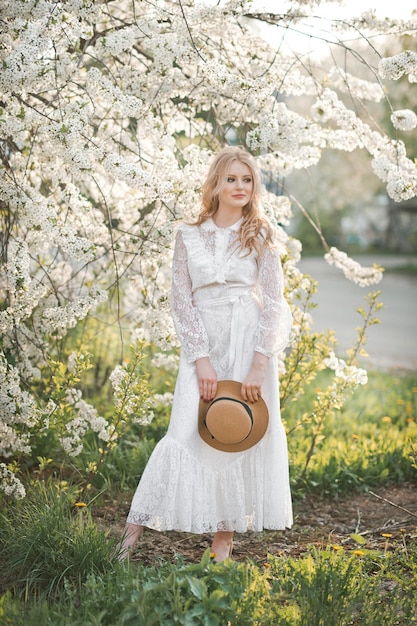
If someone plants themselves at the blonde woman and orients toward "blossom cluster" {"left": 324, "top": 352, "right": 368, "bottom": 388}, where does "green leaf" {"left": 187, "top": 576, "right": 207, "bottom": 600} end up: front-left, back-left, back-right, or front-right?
back-right

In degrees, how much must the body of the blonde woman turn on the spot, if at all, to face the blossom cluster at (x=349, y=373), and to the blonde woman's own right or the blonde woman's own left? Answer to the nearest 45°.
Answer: approximately 135° to the blonde woman's own left

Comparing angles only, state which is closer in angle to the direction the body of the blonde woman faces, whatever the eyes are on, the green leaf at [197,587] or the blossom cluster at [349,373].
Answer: the green leaf

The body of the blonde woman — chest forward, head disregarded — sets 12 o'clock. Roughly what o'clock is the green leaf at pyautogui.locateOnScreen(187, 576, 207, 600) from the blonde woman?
The green leaf is roughly at 12 o'clock from the blonde woman.

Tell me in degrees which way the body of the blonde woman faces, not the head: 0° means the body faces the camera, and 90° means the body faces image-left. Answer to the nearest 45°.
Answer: approximately 0°
